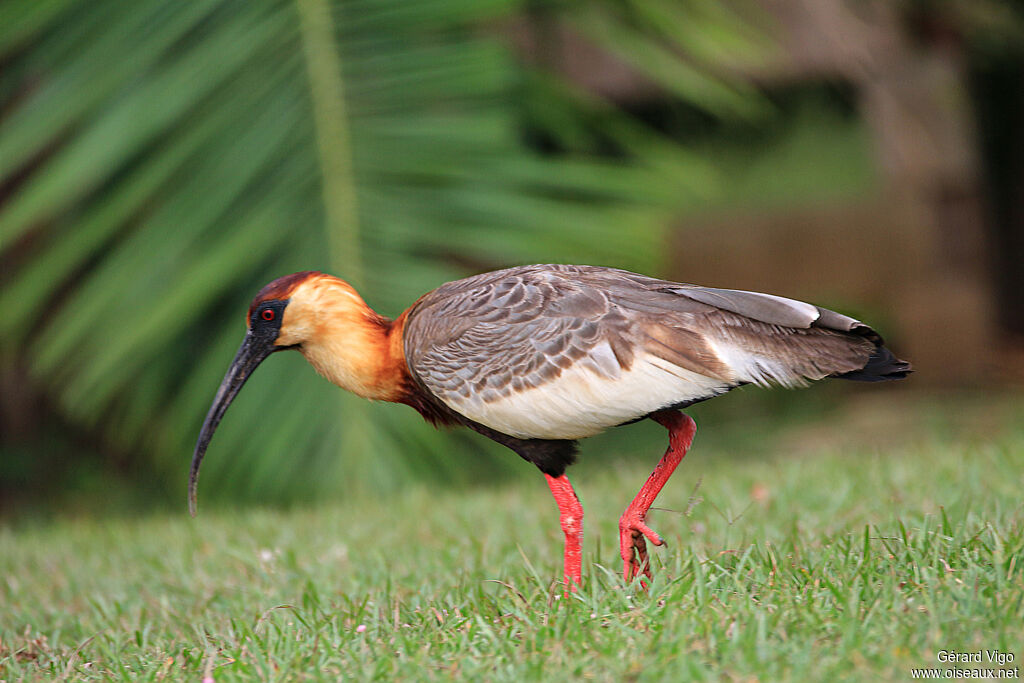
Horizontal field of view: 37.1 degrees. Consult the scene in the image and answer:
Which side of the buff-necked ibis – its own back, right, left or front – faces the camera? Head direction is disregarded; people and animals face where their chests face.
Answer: left
